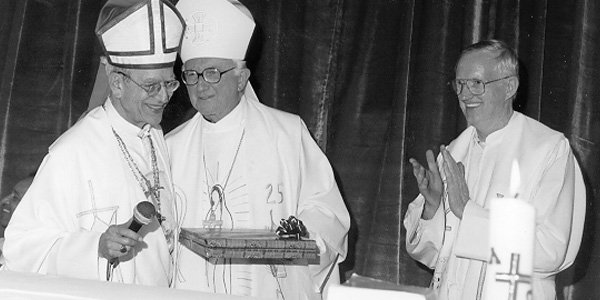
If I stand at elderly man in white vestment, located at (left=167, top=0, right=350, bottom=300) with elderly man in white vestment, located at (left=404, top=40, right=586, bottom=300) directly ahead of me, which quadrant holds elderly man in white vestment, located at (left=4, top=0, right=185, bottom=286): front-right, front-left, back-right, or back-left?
back-right

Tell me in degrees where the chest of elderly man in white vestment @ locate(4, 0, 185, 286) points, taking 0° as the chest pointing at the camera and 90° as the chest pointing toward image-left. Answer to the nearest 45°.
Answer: approximately 315°

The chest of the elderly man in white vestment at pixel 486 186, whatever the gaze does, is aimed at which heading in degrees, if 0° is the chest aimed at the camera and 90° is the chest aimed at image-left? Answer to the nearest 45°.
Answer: approximately 45°

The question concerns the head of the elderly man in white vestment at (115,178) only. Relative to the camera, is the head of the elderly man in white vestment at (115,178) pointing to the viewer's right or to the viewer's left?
to the viewer's right

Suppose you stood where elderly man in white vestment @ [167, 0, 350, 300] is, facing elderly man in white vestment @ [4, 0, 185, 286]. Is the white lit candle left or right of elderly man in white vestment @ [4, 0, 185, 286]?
left

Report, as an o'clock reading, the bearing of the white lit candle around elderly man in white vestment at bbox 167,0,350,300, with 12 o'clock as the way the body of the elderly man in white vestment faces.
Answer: The white lit candle is roughly at 10 o'clock from the elderly man in white vestment.

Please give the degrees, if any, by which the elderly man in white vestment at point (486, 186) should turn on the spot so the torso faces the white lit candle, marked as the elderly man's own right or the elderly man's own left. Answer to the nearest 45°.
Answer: approximately 45° to the elderly man's own left
